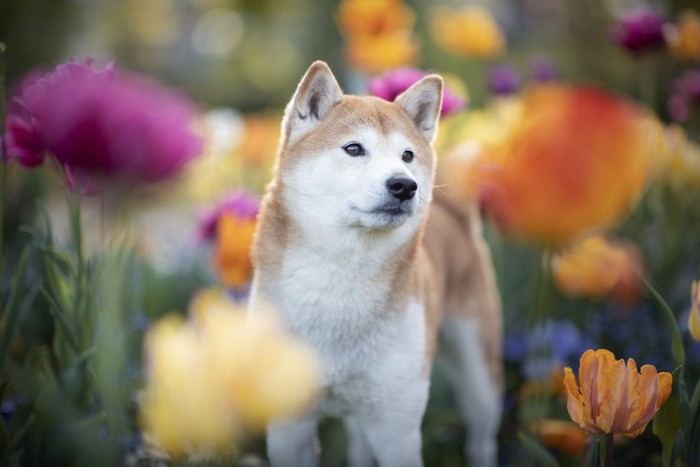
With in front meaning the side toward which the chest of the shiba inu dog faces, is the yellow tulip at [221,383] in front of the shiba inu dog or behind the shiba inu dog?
in front

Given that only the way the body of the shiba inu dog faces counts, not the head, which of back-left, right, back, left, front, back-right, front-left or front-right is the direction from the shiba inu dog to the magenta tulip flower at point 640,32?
back

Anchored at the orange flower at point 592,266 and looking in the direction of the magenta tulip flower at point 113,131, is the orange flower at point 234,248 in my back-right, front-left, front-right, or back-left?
front-right

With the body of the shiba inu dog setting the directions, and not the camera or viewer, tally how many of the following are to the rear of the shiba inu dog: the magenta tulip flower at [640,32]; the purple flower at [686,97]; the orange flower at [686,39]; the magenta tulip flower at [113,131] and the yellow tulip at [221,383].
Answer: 3

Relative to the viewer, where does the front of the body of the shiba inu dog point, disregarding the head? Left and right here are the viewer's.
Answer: facing the viewer and to the left of the viewer

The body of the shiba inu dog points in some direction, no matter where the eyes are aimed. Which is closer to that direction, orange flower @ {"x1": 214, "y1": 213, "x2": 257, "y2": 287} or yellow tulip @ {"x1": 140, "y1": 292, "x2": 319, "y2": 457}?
the yellow tulip

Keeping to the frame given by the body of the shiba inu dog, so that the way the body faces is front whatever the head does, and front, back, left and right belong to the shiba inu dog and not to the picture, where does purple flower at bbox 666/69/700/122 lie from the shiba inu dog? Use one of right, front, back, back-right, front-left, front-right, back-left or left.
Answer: back

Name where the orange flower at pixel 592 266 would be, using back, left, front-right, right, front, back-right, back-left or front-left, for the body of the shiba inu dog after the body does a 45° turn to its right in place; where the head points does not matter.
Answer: back-right

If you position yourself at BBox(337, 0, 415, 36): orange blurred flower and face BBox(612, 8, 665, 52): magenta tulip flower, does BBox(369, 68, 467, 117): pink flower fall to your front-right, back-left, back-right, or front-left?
front-right

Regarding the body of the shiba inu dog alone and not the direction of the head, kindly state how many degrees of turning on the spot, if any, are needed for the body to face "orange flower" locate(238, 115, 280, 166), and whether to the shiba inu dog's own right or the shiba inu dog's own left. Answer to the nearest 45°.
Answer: approximately 135° to the shiba inu dog's own right

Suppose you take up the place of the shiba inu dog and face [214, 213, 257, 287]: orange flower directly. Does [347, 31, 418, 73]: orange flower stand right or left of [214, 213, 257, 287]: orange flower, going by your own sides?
right
